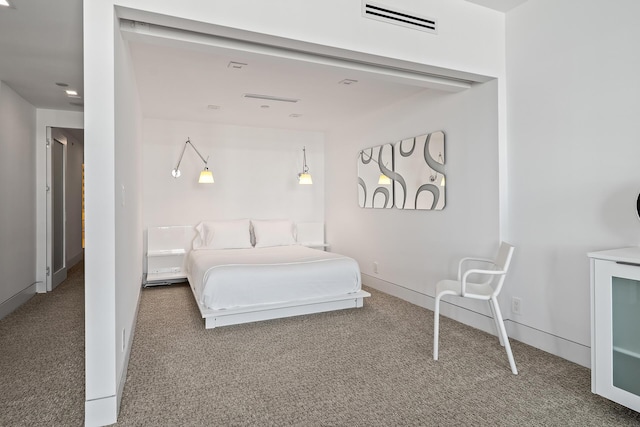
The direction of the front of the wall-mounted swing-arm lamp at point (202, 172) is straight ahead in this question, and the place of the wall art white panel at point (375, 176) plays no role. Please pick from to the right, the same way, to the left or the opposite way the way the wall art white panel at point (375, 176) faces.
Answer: to the right

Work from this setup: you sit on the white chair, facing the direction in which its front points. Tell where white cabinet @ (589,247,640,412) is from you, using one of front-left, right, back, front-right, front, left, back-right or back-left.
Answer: back-left

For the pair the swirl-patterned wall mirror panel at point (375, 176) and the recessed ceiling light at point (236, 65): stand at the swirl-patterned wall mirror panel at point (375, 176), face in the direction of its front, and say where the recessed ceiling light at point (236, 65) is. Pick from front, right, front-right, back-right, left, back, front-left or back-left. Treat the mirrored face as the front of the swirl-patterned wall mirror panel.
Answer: front

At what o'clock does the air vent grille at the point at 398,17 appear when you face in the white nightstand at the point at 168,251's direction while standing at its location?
The air vent grille is roughly at 11 o'clock from the white nightstand.

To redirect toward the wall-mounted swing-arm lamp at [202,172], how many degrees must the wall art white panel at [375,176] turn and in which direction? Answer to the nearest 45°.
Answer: approximately 45° to its right

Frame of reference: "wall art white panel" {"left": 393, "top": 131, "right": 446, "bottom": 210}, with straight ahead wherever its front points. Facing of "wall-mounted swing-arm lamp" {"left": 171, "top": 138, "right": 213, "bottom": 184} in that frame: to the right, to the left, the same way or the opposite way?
to the left

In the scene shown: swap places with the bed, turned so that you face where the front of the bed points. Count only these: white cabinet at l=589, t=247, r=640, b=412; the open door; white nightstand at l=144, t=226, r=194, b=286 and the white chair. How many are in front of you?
2

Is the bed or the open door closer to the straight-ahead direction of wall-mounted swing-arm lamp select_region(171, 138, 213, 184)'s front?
the bed

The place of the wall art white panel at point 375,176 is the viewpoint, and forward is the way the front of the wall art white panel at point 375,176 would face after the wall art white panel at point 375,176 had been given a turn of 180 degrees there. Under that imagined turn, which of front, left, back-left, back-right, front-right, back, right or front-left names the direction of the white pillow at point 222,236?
back-left

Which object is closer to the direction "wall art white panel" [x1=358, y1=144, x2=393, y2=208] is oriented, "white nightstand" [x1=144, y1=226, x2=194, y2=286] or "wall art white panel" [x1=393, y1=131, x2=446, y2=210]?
the white nightstand

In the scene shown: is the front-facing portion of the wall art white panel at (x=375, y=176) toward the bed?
yes

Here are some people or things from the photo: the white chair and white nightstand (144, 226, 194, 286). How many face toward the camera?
1

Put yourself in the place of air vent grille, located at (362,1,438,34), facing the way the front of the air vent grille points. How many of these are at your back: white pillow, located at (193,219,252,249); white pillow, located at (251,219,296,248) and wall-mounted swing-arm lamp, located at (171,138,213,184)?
3

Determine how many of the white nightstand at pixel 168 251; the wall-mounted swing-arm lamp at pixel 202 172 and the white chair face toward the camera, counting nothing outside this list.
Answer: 2

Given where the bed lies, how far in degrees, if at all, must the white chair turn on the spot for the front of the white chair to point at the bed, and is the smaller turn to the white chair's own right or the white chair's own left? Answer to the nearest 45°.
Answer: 0° — it already faces it

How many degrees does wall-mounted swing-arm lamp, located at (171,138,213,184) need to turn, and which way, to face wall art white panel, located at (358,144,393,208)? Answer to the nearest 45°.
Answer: approximately 45° to its left
